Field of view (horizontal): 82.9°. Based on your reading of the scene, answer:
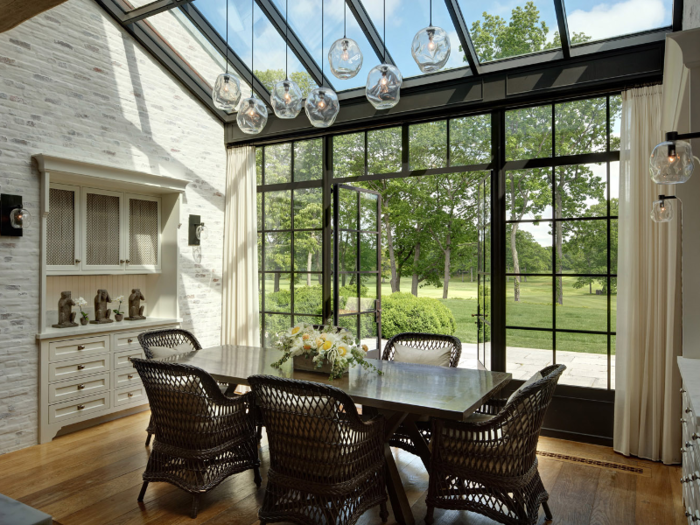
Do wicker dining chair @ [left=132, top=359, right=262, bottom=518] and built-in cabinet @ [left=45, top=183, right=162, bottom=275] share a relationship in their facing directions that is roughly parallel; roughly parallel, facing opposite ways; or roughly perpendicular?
roughly perpendicular

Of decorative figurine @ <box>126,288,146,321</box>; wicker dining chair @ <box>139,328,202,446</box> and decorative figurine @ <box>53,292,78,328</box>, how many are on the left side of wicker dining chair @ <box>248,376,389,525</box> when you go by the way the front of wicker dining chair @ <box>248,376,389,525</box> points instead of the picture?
3

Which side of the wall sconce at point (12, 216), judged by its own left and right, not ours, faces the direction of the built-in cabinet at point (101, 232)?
left

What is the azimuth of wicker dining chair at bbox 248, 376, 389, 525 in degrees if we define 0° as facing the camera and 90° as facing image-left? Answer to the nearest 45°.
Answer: approximately 225°

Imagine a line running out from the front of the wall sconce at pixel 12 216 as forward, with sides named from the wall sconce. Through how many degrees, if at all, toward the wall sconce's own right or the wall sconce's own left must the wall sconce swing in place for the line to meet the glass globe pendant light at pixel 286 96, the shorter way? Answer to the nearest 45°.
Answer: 0° — it already faces it

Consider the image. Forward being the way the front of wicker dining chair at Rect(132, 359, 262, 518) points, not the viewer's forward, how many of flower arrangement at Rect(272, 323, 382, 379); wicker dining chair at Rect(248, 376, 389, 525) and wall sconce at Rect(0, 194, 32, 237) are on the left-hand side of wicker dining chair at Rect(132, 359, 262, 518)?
1

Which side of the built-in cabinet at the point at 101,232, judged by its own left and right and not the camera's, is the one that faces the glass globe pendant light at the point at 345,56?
front

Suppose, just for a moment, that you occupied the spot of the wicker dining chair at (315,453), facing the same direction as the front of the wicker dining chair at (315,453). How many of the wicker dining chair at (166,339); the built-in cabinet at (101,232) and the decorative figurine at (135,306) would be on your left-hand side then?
3

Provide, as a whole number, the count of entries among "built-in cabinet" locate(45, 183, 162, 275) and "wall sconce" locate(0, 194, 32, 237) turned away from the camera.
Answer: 0

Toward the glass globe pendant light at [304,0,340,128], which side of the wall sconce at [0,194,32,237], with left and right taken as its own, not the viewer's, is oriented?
front

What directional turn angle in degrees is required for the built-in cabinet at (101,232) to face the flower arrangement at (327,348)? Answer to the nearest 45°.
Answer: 0° — it already faces it

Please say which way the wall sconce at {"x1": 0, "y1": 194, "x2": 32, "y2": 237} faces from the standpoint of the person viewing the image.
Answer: facing the viewer and to the right of the viewer

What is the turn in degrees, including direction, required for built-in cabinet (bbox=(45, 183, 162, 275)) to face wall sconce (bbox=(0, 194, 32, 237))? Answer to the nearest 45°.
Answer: approximately 90° to its right

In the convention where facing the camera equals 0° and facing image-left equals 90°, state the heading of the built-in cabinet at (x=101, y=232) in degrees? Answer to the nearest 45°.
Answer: approximately 315°
